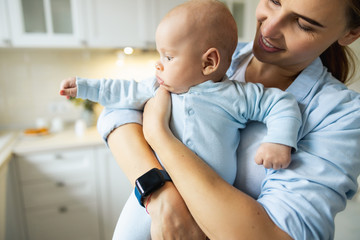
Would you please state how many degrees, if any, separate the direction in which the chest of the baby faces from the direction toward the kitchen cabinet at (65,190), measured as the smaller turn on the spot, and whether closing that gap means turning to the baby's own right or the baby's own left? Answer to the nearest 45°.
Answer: approximately 90° to the baby's own right

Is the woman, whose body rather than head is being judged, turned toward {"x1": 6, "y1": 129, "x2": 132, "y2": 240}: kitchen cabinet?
no

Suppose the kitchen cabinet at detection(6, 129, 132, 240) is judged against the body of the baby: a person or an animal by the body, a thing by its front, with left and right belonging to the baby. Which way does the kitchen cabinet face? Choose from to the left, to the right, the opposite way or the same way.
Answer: to the left

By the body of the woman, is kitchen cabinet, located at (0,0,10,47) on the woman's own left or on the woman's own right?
on the woman's own right

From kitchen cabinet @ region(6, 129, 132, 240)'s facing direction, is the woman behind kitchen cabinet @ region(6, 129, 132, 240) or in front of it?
in front

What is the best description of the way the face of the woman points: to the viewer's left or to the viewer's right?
to the viewer's left

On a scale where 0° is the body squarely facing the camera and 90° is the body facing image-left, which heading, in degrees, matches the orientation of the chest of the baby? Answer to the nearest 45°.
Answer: approximately 45°

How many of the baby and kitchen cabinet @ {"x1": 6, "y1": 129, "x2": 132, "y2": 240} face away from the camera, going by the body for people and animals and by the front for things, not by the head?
0

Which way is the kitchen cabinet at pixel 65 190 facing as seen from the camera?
toward the camera

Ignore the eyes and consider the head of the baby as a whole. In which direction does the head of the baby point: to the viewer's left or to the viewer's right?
to the viewer's left

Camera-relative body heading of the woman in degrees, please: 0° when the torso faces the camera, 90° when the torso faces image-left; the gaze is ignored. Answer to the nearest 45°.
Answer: approximately 45°

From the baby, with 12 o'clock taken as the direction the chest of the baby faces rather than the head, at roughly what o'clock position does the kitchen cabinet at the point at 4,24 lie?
The kitchen cabinet is roughly at 3 o'clock from the baby.
